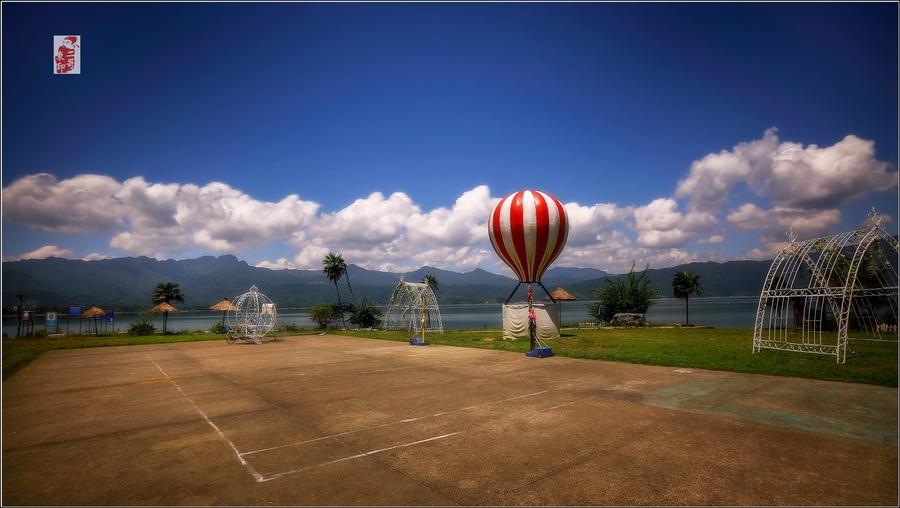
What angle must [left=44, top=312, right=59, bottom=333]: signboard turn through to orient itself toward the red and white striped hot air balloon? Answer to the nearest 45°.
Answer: approximately 45° to its left

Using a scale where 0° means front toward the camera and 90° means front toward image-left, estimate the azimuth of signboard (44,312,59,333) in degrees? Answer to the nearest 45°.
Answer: approximately 0°

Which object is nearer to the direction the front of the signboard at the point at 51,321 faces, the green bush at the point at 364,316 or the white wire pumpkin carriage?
the white wire pumpkin carriage

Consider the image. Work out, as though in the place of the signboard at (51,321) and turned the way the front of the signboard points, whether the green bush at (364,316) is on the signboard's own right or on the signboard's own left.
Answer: on the signboard's own left

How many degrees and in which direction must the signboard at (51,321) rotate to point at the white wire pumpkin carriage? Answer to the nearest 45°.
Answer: approximately 45° to its left

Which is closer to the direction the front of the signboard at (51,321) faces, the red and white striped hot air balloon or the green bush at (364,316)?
the red and white striped hot air balloon

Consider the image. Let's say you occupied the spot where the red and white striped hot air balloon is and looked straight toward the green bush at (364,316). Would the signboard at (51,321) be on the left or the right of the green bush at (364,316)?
left
